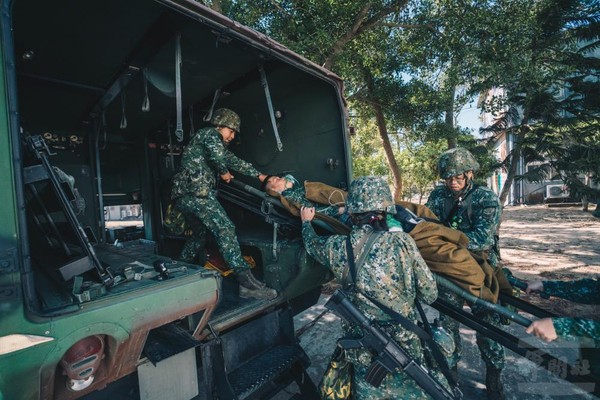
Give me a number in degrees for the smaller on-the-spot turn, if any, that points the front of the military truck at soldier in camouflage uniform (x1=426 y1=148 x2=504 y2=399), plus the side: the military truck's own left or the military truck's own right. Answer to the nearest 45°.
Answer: approximately 135° to the military truck's own right

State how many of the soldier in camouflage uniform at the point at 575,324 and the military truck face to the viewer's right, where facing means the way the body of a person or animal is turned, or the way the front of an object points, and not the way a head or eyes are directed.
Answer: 0

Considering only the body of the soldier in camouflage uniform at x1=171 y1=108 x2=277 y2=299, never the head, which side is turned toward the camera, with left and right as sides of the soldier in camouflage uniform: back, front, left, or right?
right

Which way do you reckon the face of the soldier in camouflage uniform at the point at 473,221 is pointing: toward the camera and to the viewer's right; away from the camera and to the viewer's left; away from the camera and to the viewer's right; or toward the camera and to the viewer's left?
toward the camera and to the viewer's left

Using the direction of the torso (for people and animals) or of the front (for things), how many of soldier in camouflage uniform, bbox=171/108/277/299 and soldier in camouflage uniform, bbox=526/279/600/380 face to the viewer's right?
1

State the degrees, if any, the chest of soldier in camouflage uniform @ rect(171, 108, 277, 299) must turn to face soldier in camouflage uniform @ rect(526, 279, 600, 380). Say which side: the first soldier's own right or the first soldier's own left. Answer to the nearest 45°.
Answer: approximately 45° to the first soldier's own right

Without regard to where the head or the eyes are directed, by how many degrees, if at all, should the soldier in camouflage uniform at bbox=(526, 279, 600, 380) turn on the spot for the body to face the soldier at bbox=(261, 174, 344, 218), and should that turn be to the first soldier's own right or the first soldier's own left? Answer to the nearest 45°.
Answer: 0° — they already face them

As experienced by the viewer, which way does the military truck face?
facing away from the viewer and to the left of the viewer

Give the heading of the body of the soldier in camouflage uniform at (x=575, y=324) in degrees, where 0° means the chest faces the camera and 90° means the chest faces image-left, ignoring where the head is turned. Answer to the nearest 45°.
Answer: approximately 90°

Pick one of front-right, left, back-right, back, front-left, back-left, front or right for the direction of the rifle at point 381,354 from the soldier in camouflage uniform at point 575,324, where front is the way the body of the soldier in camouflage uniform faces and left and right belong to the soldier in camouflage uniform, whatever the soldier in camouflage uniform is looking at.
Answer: front-left

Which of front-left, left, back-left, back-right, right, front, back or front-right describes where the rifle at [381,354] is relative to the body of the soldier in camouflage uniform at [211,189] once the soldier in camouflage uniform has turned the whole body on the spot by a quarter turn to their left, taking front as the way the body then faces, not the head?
back-right

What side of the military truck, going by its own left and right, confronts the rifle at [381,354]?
back
